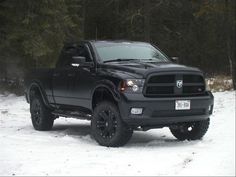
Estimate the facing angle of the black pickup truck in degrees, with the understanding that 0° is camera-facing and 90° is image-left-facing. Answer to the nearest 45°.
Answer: approximately 315°
